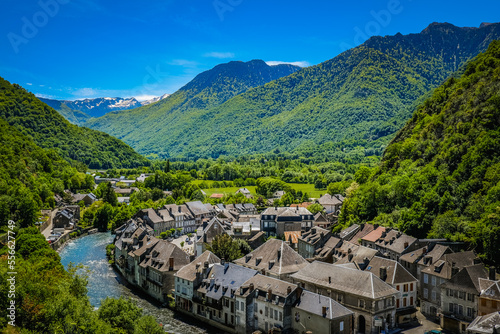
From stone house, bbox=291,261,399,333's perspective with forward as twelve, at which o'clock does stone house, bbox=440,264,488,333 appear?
stone house, bbox=440,264,488,333 is roughly at 10 o'clock from stone house, bbox=291,261,399,333.

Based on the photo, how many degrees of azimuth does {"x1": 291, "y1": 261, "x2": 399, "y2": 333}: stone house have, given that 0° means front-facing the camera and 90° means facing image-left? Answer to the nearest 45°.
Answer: approximately 315°

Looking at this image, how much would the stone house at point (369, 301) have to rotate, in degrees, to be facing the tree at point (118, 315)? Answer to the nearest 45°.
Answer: approximately 90° to its right

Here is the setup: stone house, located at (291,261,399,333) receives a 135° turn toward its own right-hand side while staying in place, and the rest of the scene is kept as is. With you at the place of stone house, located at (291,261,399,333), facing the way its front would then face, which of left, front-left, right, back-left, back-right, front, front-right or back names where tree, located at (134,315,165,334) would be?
front-left

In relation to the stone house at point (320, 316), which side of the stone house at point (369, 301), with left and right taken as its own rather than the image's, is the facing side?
right

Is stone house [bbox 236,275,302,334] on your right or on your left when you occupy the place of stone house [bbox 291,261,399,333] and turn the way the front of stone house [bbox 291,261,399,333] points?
on your right

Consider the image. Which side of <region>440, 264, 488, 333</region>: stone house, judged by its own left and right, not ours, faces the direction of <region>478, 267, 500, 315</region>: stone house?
left

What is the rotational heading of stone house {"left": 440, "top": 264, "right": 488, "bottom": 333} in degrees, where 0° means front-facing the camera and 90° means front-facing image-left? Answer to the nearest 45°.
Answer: approximately 45°
